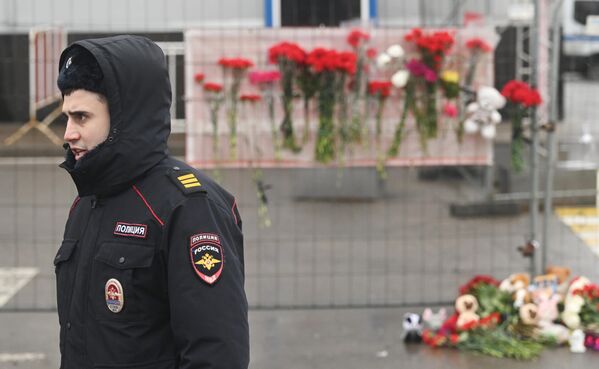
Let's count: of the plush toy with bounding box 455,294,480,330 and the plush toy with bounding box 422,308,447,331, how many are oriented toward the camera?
2

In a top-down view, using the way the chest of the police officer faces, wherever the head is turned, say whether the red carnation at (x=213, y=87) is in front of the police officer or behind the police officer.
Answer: behind

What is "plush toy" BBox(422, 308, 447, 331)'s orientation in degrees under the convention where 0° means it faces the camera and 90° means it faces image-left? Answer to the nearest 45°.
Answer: approximately 0°

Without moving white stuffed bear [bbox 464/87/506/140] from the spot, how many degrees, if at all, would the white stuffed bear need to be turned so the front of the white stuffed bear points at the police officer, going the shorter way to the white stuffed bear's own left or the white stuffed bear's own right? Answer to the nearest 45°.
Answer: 0° — it already faces them

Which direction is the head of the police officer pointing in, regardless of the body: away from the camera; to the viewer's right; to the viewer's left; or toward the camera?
to the viewer's left

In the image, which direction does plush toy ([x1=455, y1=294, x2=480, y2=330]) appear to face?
toward the camera

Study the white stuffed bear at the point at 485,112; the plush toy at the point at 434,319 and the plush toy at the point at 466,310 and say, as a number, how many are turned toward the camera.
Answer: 3

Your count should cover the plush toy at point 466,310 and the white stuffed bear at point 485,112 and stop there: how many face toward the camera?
2

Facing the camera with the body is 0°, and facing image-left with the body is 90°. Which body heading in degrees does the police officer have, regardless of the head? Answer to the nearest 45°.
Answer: approximately 45°

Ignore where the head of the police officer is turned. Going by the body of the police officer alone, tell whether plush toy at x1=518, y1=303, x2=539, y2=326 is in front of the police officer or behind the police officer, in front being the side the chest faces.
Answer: behind
